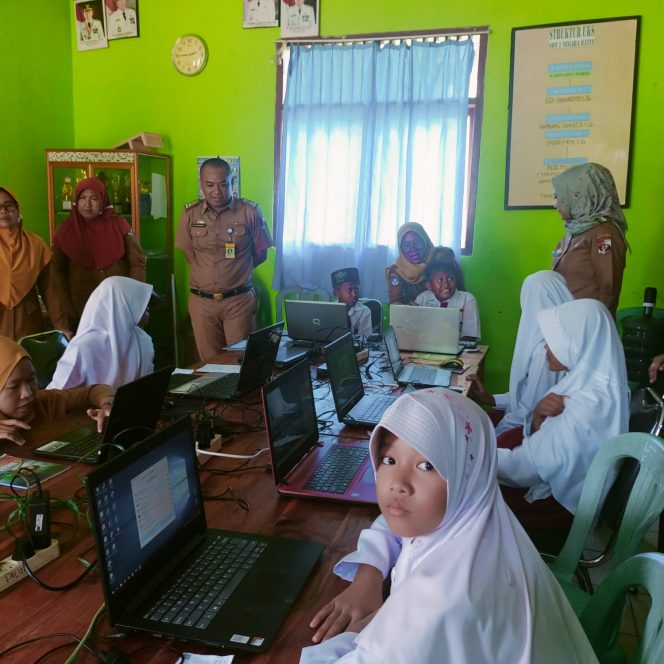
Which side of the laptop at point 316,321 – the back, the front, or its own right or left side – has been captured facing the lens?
back

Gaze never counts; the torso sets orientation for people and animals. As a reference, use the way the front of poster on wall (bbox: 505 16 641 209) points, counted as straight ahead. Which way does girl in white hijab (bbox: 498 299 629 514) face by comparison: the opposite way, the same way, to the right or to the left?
to the right

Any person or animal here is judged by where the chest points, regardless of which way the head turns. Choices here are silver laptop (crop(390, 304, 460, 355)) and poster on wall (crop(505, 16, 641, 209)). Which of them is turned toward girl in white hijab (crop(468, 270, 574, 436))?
the poster on wall

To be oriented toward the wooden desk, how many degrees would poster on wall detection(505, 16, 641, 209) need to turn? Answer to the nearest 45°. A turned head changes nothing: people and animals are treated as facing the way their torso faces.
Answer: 0° — it already faces it

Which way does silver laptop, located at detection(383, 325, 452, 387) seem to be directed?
to the viewer's right

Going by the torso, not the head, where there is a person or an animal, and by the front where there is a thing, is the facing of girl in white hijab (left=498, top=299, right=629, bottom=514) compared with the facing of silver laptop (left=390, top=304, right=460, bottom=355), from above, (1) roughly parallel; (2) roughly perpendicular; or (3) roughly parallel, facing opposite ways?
roughly perpendicular

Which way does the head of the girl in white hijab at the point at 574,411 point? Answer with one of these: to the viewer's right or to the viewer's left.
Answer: to the viewer's left

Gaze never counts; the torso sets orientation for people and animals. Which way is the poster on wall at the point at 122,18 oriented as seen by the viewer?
toward the camera

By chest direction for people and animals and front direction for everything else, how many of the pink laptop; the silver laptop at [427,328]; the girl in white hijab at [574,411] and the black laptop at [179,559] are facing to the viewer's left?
1

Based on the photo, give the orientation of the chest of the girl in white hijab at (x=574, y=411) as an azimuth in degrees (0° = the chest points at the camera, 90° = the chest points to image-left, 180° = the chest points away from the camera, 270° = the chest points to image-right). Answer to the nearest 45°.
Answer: approximately 90°
